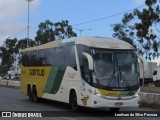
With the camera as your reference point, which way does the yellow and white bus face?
facing the viewer and to the right of the viewer
